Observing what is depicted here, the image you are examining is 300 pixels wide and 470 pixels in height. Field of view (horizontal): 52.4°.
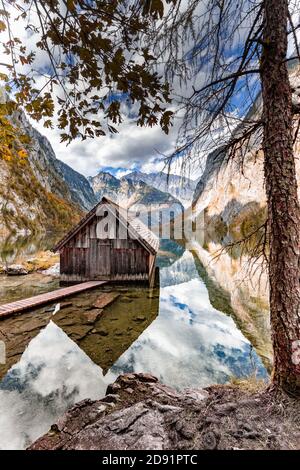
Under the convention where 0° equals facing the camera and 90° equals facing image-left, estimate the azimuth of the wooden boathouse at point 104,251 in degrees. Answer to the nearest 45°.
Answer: approximately 0°

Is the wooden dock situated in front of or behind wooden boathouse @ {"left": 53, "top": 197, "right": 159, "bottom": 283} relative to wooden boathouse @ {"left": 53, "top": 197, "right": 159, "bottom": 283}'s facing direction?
in front
